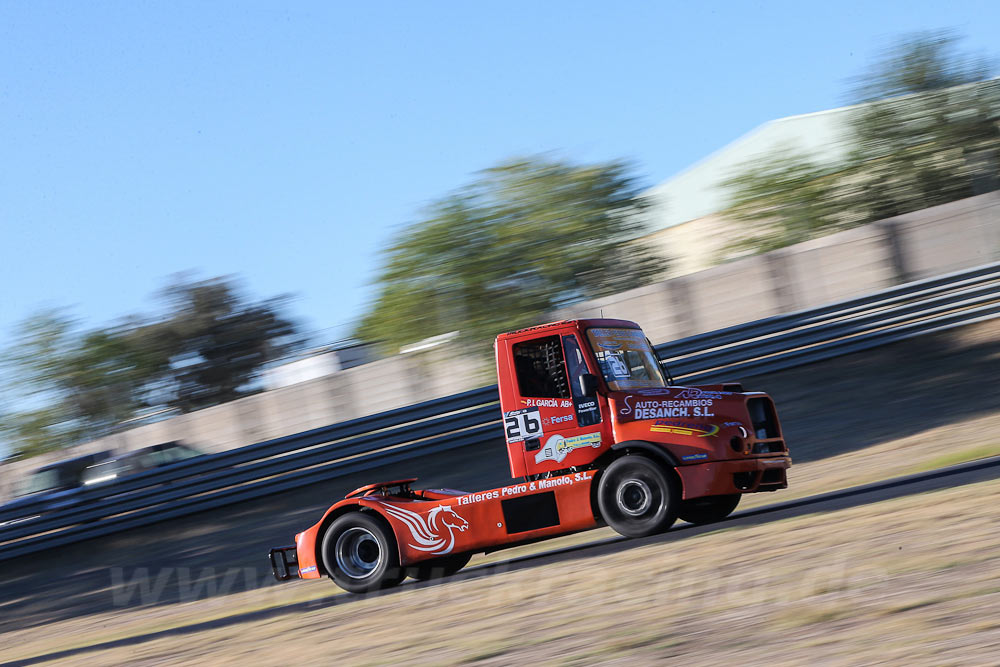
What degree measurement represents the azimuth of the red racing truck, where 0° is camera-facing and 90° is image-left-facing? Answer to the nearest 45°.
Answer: approximately 315°
